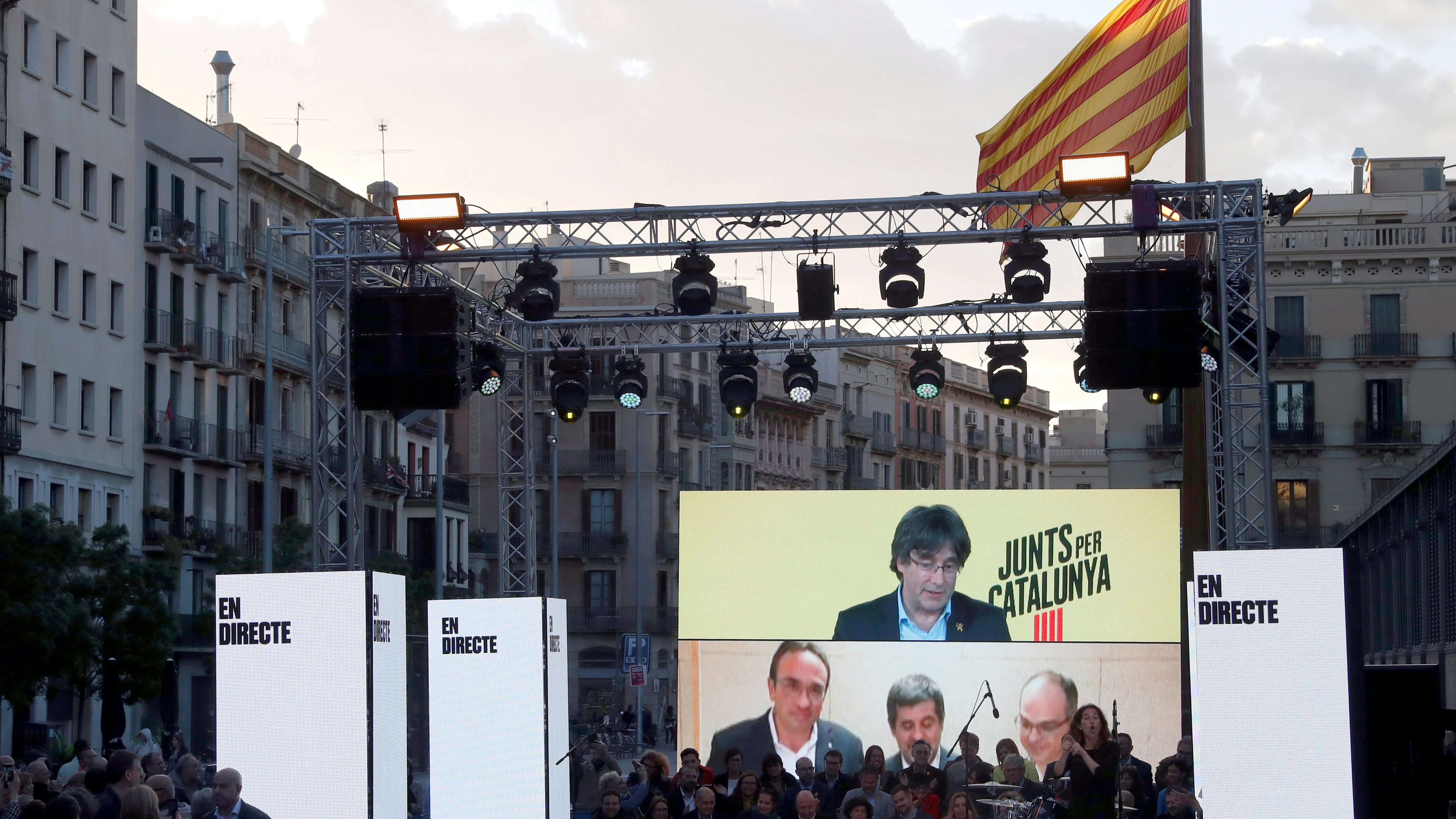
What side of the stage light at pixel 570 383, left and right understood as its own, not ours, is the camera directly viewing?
front

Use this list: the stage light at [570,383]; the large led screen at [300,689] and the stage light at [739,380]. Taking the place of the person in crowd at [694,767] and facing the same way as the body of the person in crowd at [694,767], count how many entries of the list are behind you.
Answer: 2

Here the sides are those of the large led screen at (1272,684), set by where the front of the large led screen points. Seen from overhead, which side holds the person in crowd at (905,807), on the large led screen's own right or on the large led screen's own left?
on the large led screen's own right

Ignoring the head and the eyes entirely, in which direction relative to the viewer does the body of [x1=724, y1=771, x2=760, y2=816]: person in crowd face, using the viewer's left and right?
facing the viewer

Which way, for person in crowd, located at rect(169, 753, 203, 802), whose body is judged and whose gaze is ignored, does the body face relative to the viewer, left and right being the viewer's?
facing to the right of the viewer

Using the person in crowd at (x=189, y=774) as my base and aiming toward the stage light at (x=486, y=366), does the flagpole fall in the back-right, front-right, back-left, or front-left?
front-right

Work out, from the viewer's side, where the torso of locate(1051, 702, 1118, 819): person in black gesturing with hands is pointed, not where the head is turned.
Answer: toward the camera

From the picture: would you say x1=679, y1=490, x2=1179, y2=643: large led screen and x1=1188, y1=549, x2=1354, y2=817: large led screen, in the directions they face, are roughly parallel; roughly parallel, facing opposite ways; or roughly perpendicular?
roughly parallel

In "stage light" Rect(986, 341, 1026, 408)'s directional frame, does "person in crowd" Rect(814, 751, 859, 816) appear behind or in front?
in front

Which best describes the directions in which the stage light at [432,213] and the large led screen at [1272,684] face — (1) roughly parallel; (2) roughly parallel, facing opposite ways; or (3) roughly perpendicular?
roughly parallel

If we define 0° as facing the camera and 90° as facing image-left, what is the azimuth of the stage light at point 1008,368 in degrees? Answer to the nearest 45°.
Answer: approximately 0°

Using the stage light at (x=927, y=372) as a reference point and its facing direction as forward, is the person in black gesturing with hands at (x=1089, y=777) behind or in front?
in front

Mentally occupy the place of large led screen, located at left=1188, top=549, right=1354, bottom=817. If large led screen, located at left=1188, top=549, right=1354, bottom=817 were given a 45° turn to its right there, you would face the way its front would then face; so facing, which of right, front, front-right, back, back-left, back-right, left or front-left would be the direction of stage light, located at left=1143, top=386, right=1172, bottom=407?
back-right

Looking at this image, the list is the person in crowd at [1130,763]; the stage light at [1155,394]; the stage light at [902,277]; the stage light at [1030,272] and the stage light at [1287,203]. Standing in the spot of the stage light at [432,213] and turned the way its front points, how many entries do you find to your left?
5
